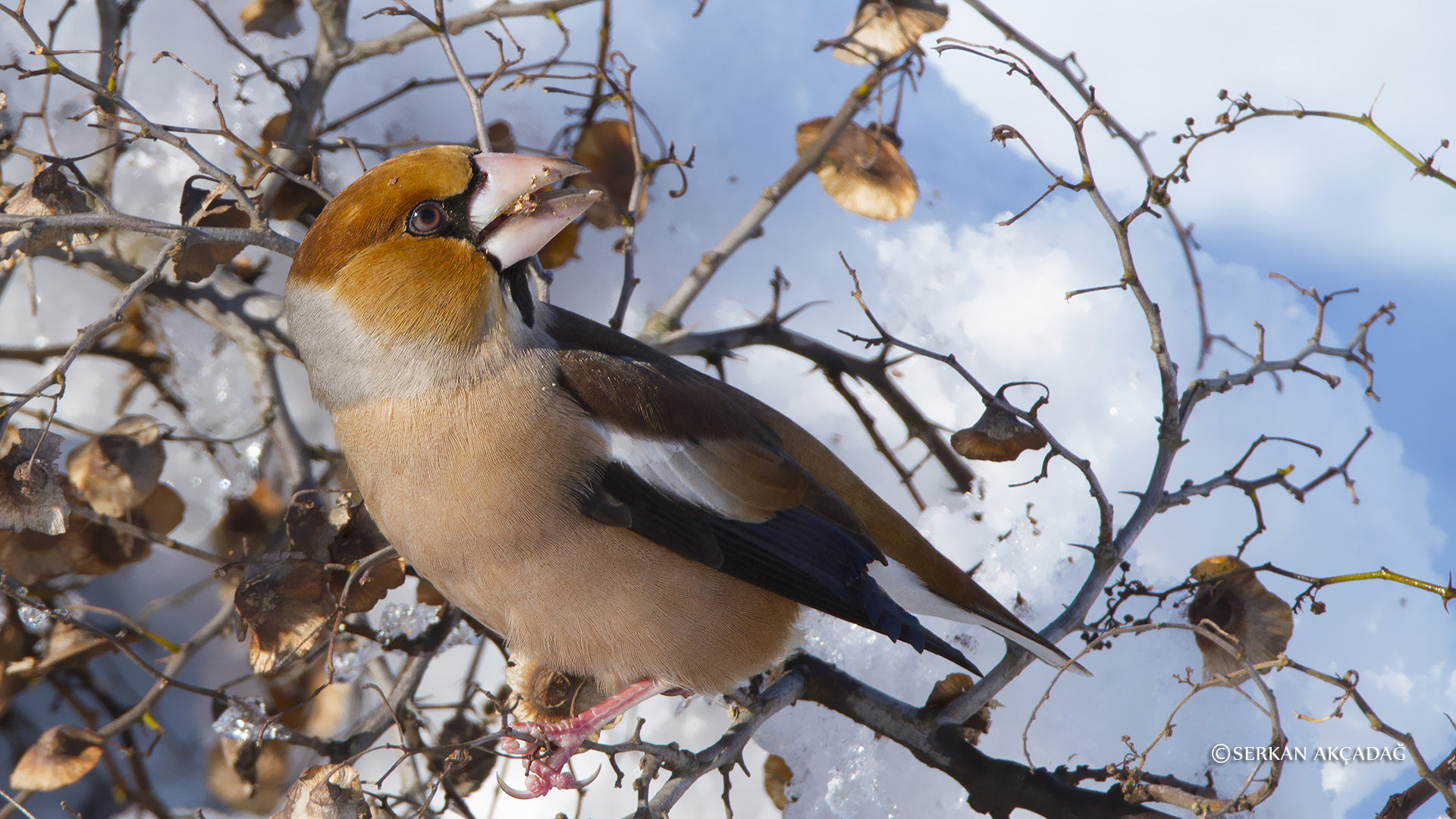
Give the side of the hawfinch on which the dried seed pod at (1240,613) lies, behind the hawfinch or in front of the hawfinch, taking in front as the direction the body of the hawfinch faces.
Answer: behind

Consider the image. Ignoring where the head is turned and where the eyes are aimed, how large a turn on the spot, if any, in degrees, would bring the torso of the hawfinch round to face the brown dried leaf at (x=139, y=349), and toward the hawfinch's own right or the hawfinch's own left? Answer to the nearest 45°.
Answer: approximately 45° to the hawfinch's own right

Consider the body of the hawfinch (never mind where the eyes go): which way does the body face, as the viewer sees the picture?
to the viewer's left
